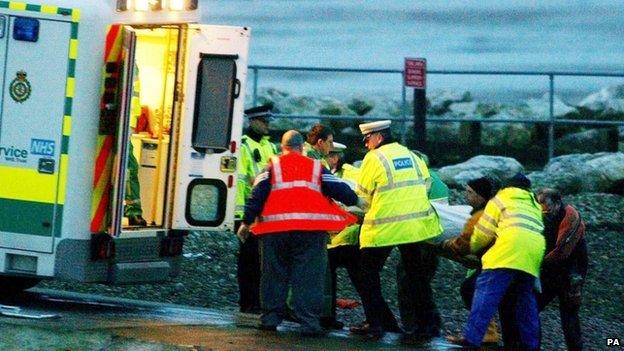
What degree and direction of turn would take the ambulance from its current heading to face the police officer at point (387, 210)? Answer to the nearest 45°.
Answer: approximately 135° to its right

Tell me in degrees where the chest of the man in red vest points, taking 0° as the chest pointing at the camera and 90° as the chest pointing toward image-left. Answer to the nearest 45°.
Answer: approximately 180°

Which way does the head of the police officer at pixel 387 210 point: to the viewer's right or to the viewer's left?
to the viewer's left

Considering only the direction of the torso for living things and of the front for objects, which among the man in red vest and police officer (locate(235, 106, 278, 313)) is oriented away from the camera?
the man in red vest

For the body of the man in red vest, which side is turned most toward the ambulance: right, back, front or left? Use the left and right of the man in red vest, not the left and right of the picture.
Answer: left

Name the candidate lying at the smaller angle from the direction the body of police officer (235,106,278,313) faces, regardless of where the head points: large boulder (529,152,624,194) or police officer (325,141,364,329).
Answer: the police officer

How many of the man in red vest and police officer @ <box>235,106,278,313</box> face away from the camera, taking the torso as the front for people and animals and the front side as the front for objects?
1

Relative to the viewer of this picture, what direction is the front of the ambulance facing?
facing away from the viewer and to the left of the viewer

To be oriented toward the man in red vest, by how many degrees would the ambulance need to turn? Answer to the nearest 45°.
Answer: approximately 135° to its right

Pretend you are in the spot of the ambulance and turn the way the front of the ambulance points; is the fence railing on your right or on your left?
on your right

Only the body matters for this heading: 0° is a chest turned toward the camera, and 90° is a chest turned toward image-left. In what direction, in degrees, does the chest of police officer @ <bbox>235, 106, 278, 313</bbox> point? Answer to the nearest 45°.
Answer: approximately 315°
